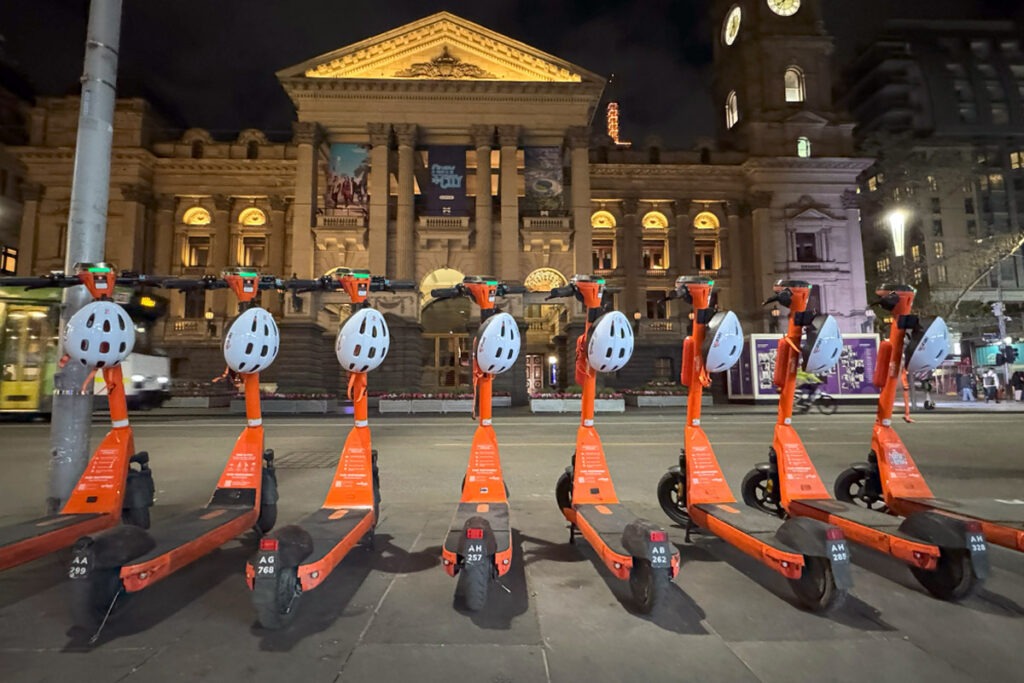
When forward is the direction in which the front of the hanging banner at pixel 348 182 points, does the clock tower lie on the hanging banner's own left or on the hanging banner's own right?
on the hanging banner's own left

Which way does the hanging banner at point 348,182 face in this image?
toward the camera

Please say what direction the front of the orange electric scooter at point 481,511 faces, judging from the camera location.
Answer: facing away from the viewer

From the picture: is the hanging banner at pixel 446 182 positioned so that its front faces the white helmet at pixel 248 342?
yes

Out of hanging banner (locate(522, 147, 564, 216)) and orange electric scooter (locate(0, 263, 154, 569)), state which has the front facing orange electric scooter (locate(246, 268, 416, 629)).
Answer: the hanging banner

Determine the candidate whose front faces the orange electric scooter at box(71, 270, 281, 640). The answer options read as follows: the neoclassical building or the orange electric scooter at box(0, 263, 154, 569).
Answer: the neoclassical building

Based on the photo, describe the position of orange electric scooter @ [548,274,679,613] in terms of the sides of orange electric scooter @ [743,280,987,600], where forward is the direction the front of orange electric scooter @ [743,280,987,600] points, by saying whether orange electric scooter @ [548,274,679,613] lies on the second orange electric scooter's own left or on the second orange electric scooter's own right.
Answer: on the second orange electric scooter's own left

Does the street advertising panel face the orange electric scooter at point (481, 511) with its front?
yes

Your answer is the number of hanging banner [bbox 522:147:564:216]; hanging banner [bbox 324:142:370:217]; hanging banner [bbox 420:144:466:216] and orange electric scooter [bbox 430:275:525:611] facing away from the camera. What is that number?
1

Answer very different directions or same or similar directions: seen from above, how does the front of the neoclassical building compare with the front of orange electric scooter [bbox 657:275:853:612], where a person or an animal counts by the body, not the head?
very different directions

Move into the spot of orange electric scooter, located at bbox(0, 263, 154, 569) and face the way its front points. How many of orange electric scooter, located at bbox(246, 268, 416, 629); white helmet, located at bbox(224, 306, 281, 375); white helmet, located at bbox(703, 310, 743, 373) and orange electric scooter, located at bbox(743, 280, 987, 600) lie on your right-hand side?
4

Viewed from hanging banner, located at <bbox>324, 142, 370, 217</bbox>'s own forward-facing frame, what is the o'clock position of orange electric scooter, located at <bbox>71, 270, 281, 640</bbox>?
The orange electric scooter is roughly at 12 o'clock from the hanging banner.

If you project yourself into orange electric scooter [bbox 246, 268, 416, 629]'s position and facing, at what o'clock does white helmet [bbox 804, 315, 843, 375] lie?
The white helmet is roughly at 2 o'clock from the orange electric scooter.

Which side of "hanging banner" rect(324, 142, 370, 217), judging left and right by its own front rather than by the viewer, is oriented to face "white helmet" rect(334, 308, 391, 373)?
front

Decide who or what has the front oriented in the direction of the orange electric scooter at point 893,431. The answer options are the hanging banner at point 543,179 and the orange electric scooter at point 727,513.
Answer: the hanging banner

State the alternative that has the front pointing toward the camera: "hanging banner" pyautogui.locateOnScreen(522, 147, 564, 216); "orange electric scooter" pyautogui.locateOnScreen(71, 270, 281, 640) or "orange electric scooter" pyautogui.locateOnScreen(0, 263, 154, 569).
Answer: the hanging banner

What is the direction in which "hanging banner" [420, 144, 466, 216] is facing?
toward the camera
